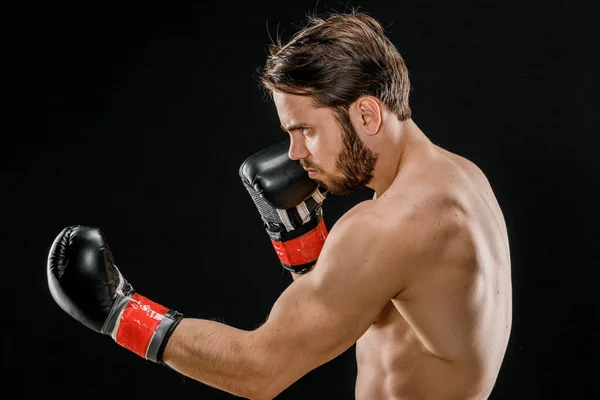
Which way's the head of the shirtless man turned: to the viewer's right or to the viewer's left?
to the viewer's left

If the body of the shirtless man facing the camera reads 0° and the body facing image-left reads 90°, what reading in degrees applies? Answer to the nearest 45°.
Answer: approximately 90°
